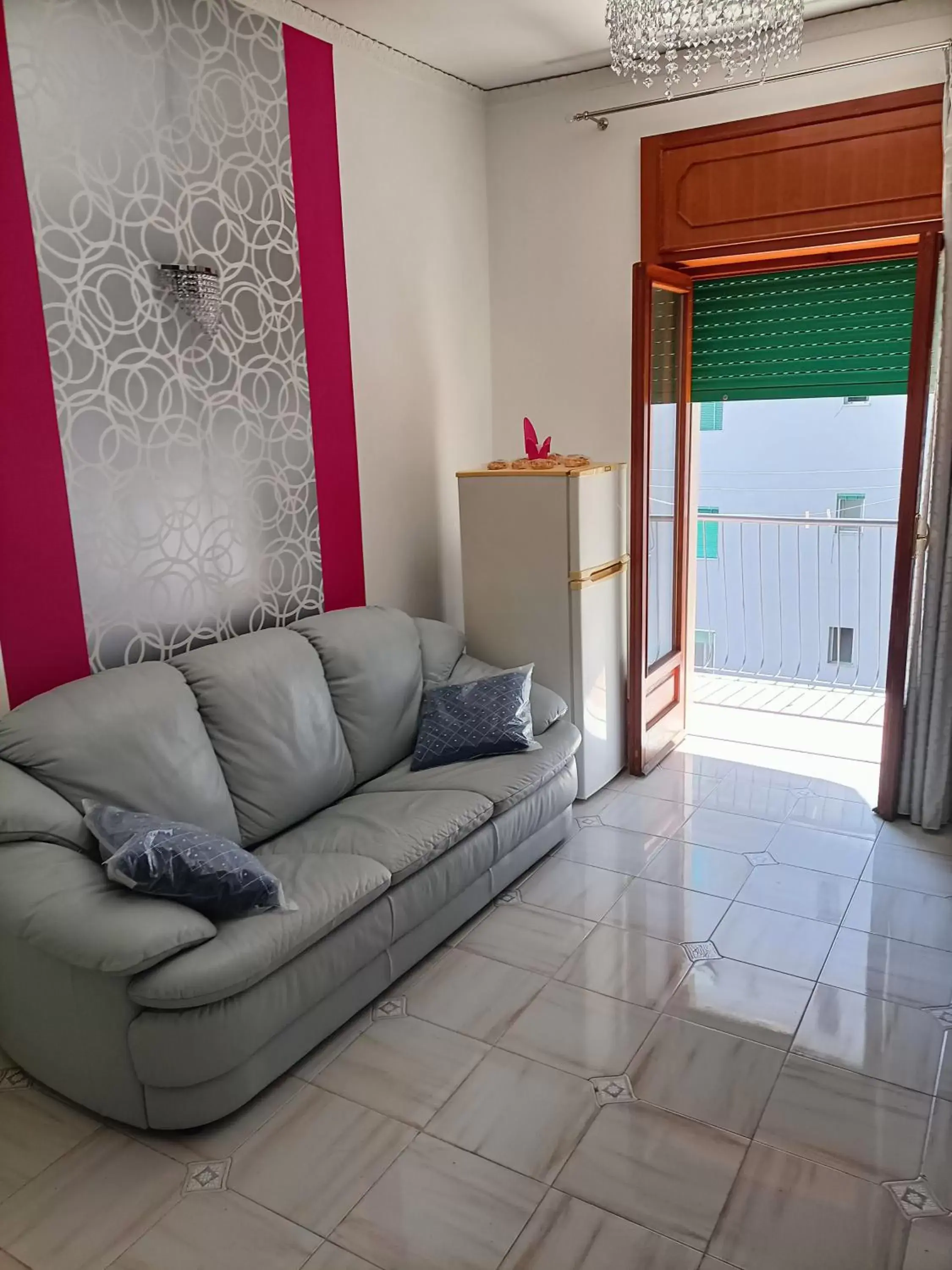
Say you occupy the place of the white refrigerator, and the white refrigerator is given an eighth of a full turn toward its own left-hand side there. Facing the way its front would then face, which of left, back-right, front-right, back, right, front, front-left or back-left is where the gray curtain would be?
front

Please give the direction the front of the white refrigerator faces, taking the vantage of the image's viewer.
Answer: facing the viewer and to the right of the viewer

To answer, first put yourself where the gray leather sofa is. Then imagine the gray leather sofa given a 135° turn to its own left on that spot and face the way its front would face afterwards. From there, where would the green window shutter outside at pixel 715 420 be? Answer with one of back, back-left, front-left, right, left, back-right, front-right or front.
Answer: front-right

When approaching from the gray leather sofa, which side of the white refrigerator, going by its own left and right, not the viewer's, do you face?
right

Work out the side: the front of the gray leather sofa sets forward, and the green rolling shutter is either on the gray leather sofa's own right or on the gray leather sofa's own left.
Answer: on the gray leather sofa's own left

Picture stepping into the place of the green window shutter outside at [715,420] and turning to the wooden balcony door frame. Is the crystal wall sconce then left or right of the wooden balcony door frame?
right

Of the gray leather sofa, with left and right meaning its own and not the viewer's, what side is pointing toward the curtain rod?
left

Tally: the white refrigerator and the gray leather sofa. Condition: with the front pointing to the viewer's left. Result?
0

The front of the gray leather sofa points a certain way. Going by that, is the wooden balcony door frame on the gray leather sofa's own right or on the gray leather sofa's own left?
on the gray leather sofa's own left

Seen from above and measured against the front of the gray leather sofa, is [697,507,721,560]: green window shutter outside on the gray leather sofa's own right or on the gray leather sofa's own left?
on the gray leather sofa's own left

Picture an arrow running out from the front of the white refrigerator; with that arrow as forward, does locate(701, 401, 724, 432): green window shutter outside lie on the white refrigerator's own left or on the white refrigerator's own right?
on the white refrigerator's own left

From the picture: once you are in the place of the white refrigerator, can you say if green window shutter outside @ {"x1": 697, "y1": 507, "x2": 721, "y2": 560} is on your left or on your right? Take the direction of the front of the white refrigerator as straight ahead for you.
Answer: on your left

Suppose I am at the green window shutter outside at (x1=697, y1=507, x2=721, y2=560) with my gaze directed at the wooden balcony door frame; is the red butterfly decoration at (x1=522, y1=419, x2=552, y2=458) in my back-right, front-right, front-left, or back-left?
front-right

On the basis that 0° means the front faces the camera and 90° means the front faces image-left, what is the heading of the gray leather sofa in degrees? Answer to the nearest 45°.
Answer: approximately 315°

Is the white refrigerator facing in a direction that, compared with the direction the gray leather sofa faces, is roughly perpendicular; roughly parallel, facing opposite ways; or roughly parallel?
roughly parallel
